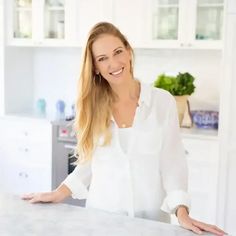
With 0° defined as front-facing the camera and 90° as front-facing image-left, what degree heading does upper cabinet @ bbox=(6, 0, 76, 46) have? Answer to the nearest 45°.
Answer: approximately 0°

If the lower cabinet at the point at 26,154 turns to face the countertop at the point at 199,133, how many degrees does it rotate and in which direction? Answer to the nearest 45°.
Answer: approximately 45° to its left

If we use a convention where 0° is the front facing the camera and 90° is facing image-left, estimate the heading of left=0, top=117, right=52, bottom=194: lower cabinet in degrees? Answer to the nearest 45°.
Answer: approximately 0°

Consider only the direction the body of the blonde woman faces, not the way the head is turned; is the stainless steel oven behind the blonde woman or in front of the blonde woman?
behind

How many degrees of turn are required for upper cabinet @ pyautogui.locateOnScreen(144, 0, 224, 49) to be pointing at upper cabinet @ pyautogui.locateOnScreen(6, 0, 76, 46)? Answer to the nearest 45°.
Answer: approximately 90° to its right
